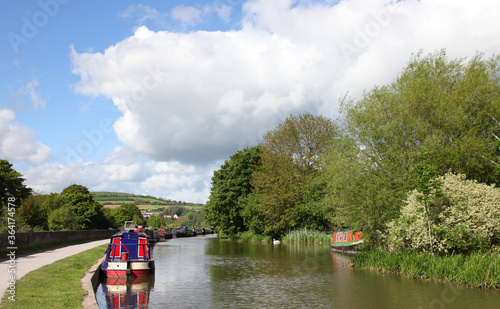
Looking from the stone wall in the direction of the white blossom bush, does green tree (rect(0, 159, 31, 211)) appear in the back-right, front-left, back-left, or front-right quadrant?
back-left

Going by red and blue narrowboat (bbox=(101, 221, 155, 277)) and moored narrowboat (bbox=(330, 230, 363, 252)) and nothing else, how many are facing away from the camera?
1

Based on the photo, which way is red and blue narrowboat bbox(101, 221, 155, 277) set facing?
away from the camera

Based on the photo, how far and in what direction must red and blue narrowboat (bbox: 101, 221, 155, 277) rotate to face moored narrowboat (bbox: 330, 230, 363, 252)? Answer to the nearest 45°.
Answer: approximately 45° to its right

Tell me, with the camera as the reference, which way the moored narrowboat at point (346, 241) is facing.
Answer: facing the viewer and to the right of the viewer

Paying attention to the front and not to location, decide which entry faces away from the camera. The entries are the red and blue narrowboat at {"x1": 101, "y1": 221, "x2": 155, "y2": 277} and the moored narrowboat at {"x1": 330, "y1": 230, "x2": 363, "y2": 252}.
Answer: the red and blue narrowboat

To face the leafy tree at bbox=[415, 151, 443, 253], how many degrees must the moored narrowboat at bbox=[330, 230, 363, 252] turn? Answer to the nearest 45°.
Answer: approximately 45° to its right
